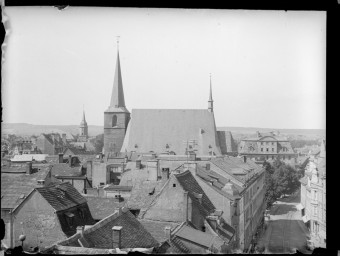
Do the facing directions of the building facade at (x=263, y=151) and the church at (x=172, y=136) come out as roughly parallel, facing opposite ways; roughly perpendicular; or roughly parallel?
roughly perpendicular

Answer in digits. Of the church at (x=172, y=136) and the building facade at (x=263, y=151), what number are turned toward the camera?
1

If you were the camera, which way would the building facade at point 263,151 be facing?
facing the viewer

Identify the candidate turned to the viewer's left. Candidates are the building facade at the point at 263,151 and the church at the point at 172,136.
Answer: the church

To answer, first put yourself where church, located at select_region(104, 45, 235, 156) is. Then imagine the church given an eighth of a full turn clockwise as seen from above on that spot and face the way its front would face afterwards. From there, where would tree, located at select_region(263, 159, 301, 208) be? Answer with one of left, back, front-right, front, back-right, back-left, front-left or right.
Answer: back

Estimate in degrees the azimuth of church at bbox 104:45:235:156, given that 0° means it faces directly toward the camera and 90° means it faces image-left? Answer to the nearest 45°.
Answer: approximately 90°
